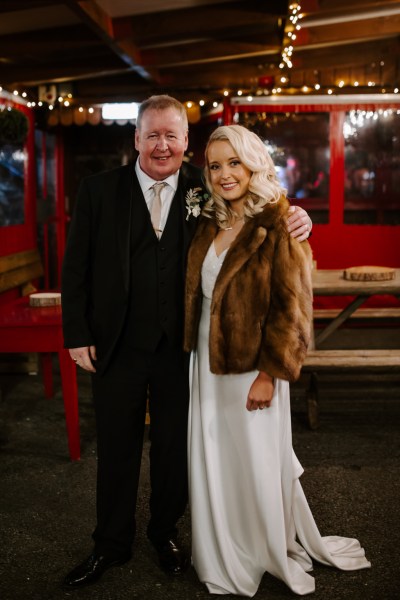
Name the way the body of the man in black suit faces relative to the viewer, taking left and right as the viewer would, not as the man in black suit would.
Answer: facing the viewer

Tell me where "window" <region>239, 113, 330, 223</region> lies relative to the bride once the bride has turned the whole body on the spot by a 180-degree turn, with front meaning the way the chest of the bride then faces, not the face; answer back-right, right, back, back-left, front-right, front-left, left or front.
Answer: front-left

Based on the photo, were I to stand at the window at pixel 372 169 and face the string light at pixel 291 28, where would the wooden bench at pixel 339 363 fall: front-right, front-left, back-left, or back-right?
front-left

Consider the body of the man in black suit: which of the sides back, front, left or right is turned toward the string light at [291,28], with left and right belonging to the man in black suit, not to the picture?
back

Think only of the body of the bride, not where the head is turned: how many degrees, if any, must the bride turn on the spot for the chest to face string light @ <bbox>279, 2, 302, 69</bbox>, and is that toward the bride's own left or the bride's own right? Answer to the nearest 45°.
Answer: approximately 135° to the bride's own right

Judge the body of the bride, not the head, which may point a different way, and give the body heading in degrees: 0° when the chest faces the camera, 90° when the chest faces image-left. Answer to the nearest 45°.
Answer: approximately 45°

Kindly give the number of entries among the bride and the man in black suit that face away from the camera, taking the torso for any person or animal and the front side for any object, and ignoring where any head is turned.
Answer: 0

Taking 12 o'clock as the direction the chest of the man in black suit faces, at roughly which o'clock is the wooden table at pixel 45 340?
The wooden table is roughly at 5 o'clock from the man in black suit.

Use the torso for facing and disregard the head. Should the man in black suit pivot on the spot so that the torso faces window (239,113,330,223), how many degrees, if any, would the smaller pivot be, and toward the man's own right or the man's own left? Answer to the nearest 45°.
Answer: approximately 180°

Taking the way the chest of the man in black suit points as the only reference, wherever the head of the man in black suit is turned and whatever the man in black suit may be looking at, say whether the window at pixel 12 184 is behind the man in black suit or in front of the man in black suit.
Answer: behind

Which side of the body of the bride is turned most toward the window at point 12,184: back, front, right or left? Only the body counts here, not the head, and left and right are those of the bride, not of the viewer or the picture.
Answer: right

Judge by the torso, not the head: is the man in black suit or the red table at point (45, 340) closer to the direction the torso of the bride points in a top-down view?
the man in black suit

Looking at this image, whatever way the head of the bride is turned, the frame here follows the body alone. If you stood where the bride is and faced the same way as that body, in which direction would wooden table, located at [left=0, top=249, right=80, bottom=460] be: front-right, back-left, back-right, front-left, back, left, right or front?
right
